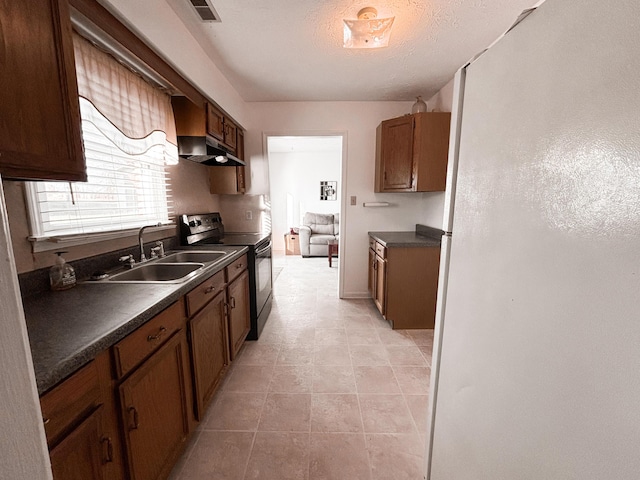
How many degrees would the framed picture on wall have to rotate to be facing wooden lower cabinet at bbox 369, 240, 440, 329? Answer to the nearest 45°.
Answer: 0° — it already faces it

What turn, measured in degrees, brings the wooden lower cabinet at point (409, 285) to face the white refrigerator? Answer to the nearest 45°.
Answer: approximately 90° to its left

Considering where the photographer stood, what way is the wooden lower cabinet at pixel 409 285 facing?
facing to the left of the viewer

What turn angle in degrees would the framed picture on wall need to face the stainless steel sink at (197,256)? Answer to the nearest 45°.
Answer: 0° — it already faces it

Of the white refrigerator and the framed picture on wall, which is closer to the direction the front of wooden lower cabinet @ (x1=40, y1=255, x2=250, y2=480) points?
the white refrigerator

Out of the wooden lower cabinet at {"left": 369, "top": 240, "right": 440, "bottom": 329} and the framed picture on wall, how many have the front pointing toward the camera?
1

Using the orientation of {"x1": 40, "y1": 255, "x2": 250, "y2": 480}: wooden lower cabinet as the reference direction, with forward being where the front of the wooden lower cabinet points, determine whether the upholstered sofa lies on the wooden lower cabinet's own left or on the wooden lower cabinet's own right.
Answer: on the wooden lower cabinet's own left

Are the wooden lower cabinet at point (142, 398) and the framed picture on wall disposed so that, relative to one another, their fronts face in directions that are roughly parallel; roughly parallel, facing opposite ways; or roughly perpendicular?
roughly perpendicular

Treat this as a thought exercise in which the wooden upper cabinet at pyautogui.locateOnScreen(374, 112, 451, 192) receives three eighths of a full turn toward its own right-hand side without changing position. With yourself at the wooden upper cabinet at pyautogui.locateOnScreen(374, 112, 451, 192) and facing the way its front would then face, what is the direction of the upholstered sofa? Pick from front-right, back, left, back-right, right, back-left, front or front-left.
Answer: front-left

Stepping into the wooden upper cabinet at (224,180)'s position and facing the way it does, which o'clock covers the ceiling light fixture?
The ceiling light fixture is roughly at 2 o'clock from the wooden upper cabinet.

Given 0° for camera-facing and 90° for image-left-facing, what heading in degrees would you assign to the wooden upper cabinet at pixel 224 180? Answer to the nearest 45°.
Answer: approximately 270°
